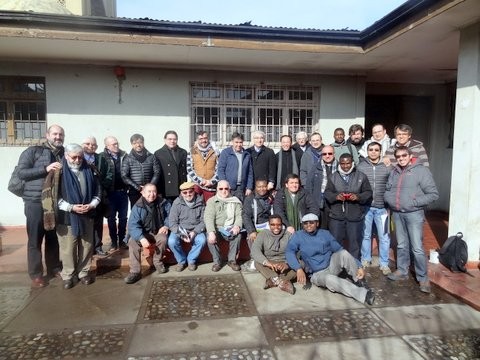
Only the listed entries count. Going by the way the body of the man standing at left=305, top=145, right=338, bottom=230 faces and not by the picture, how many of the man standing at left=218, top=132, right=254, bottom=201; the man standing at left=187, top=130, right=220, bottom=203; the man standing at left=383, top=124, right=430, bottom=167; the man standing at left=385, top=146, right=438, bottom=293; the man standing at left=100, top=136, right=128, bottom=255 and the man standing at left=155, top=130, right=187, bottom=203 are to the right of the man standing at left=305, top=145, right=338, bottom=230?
4

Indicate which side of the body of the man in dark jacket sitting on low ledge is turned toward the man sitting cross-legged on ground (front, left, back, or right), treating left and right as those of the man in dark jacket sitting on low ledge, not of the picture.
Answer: left

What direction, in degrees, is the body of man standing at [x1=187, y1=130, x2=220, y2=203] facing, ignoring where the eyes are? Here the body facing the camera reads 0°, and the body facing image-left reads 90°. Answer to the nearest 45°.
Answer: approximately 0°

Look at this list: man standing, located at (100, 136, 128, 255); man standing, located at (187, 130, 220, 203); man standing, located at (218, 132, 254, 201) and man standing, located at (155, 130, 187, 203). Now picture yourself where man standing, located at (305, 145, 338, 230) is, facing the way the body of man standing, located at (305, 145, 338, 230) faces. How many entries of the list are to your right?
4

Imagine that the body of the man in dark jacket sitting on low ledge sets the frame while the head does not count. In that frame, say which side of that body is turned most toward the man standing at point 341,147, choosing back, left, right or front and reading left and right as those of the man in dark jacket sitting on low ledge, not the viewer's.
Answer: left
